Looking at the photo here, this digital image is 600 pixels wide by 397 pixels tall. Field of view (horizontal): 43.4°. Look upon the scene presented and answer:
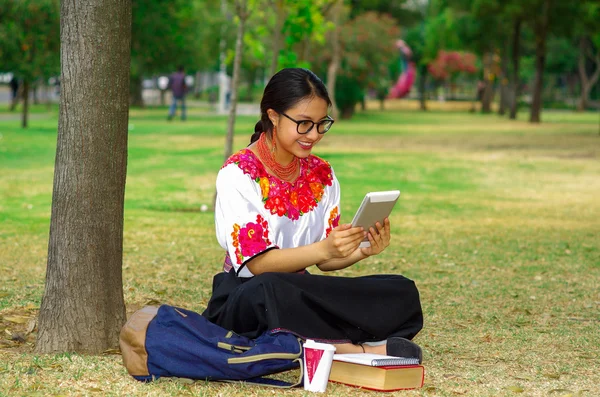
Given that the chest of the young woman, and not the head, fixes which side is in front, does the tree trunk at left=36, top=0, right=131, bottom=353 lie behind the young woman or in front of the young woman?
behind

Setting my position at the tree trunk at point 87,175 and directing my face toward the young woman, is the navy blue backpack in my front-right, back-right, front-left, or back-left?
front-right

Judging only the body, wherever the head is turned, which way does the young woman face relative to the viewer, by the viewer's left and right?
facing the viewer and to the right of the viewer

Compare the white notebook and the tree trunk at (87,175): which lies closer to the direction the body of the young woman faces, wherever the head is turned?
the white notebook

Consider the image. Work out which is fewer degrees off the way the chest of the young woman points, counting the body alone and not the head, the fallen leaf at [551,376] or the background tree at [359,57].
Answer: the fallen leaf

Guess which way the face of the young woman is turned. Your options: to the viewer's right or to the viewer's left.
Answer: to the viewer's right

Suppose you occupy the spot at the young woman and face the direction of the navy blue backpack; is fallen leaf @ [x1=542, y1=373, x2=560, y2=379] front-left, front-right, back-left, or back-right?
back-left

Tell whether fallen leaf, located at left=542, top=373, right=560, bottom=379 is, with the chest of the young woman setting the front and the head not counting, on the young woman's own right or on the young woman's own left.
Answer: on the young woman's own left
